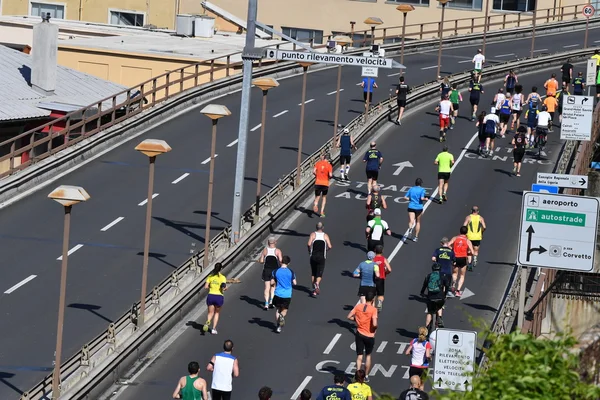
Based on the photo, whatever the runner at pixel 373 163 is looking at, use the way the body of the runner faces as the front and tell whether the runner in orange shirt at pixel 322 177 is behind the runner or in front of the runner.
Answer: behind

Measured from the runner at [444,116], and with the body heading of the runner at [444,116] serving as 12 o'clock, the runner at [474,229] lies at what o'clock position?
the runner at [474,229] is roughly at 6 o'clock from the runner at [444,116].

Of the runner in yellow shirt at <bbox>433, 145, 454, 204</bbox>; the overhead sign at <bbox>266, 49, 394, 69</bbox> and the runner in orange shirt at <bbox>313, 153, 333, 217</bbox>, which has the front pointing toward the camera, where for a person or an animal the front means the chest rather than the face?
the overhead sign

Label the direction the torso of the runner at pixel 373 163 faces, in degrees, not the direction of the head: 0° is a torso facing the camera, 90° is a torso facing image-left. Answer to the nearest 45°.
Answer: approximately 180°

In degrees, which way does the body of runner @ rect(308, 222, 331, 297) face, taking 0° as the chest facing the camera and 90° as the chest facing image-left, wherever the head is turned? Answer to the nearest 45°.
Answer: approximately 180°

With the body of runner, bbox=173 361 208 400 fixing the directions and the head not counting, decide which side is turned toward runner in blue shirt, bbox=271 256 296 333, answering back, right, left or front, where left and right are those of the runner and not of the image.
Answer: front

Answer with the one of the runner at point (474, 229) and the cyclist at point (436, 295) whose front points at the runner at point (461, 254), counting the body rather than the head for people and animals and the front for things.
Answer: the cyclist at point (436, 295)

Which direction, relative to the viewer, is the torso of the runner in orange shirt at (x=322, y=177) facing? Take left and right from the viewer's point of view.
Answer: facing away from the viewer

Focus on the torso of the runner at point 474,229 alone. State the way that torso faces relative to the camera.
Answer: away from the camera

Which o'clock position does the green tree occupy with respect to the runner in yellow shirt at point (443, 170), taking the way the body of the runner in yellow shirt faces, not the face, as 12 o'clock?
The green tree is roughly at 6 o'clock from the runner in yellow shirt.

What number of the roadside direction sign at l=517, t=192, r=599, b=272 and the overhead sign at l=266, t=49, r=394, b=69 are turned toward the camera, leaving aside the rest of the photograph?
2

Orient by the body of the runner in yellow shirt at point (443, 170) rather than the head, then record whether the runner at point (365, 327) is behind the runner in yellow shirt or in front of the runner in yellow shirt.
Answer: behind

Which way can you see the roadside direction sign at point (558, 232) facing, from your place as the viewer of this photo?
facing the viewer

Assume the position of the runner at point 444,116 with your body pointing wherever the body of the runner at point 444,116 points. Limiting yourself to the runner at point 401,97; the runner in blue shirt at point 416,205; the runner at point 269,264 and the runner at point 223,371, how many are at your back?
3

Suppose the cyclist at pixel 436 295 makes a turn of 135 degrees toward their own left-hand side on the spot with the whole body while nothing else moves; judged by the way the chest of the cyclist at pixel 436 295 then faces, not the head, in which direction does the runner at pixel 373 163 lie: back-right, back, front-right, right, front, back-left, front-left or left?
back-right

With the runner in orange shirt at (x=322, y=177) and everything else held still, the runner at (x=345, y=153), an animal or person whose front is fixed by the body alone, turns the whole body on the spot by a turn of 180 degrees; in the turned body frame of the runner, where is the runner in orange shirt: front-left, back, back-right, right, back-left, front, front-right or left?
front

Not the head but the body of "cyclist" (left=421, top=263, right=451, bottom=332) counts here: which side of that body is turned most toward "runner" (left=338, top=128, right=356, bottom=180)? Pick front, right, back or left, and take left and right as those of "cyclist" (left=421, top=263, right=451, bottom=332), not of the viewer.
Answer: front

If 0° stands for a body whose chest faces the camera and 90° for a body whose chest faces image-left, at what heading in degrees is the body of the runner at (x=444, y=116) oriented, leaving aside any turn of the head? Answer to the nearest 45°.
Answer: approximately 180°

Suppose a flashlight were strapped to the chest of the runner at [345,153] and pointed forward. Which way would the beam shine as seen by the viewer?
away from the camera

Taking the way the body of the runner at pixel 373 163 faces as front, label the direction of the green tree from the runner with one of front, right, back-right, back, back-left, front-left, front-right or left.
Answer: back
